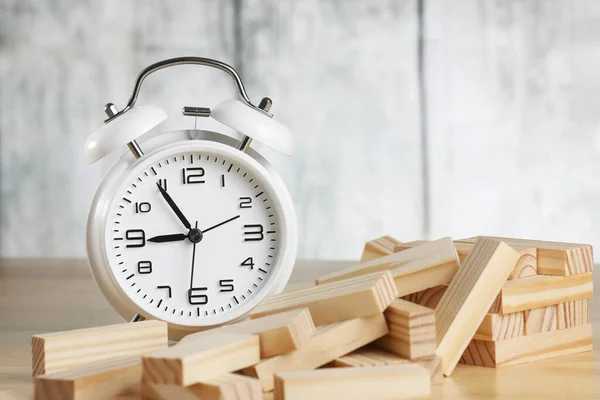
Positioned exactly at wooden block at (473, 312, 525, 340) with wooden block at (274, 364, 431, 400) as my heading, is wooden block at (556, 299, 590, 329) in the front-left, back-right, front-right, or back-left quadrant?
back-left

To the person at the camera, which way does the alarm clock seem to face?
facing the viewer

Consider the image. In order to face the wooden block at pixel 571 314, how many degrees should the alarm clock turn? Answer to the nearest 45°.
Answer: approximately 90° to its left
